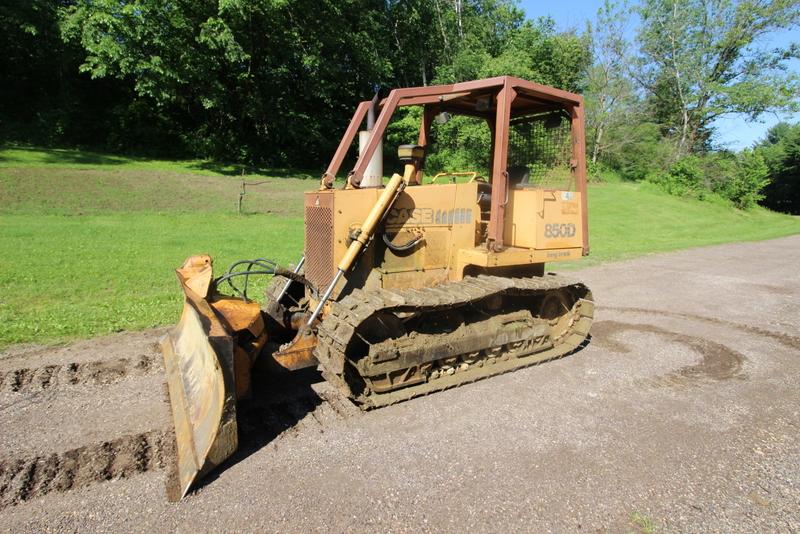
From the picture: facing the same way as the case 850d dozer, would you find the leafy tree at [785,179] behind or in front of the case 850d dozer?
behind

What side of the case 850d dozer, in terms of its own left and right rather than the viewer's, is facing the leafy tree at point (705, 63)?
back

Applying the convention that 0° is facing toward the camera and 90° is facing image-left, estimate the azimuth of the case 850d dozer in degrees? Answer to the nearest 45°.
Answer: approximately 45°
